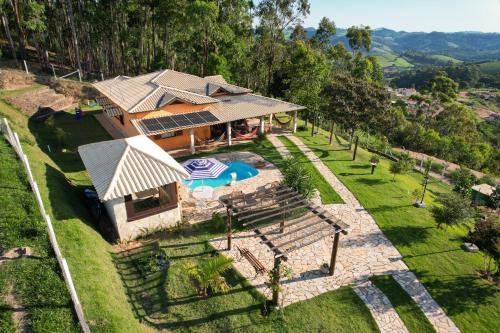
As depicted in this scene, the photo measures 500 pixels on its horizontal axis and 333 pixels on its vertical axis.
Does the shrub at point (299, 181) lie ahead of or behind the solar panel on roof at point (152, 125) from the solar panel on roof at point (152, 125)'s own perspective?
ahead

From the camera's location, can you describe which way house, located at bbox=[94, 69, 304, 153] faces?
facing the viewer and to the right of the viewer

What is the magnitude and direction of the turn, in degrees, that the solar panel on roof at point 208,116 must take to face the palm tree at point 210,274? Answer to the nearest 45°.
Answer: approximately 45° to its right

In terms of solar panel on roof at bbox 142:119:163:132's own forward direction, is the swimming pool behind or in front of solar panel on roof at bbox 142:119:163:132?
in front

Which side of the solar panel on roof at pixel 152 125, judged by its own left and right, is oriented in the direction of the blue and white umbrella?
front

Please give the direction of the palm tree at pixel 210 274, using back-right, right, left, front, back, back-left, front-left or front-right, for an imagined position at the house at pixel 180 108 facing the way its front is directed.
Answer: front-right

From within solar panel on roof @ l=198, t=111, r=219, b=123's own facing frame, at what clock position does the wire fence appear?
The wire fence is roughly at 2 o'clock from the solar panel on roof.

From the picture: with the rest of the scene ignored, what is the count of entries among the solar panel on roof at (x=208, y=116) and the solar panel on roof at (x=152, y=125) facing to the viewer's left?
0

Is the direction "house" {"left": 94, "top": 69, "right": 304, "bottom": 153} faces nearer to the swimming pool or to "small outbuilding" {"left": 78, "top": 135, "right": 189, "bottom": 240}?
the swimming pool

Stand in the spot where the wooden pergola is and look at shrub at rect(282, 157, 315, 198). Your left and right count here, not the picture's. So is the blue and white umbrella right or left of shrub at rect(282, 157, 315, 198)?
left
